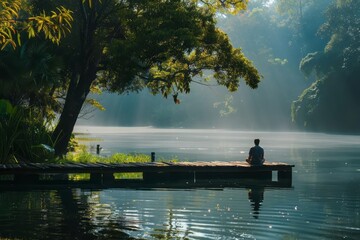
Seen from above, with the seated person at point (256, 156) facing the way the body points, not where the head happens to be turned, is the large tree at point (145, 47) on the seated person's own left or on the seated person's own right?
on the seated person's own left

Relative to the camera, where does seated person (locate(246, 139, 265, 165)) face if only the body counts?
away from the camera
